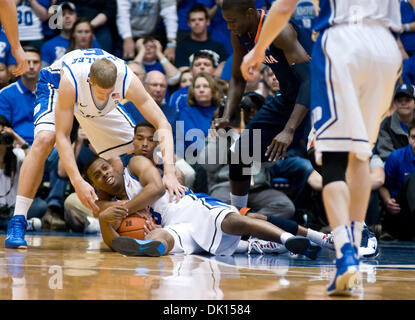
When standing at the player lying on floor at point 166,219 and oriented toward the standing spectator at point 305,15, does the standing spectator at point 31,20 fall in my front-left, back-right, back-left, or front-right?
front-left

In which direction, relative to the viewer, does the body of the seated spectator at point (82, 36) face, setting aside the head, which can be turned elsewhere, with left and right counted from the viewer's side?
facing the viewer

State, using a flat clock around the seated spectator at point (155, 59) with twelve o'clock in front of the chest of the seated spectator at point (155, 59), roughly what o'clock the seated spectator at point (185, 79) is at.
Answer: the seated spectator at point (185, 79) is roughly at 11 o'clock from the seated spectator at point (155, 59).

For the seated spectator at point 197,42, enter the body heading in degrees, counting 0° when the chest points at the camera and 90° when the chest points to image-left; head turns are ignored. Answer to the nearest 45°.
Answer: approximately 0°

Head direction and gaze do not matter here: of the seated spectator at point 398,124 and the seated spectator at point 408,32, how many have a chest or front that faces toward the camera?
2

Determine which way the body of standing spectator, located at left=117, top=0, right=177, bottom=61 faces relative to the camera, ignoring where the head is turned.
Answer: toward the camera

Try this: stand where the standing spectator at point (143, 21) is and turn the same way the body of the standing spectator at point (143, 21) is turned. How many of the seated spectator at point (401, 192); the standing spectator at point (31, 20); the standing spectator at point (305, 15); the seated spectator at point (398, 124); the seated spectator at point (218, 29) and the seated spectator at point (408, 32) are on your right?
1

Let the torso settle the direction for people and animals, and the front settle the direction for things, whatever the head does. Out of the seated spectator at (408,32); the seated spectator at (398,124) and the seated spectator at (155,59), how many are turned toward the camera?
3

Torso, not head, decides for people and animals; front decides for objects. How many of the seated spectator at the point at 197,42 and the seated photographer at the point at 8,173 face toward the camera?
2

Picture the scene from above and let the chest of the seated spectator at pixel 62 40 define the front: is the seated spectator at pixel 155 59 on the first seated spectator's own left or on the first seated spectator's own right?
on the first seated spectator's own left

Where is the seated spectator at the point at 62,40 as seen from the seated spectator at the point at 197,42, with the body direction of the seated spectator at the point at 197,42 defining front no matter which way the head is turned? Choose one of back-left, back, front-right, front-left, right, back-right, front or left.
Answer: right

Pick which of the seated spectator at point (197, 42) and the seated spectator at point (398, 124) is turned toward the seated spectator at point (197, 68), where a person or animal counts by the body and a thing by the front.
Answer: the seated spectator at point (197, 42)

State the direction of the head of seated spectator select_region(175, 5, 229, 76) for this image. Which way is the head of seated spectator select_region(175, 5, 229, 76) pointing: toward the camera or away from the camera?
toward the camera

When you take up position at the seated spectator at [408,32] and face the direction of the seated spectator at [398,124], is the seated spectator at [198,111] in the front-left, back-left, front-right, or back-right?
front-right

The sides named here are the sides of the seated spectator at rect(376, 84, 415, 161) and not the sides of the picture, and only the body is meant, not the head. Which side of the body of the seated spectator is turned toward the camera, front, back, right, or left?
front

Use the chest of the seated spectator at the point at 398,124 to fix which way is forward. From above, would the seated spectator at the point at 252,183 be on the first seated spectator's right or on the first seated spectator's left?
on the first seated spectator's right

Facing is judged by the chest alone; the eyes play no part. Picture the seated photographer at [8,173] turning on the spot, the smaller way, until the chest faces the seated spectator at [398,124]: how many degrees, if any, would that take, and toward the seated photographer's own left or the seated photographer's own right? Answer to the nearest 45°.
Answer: approximately 90° to the seated photographer's own left
